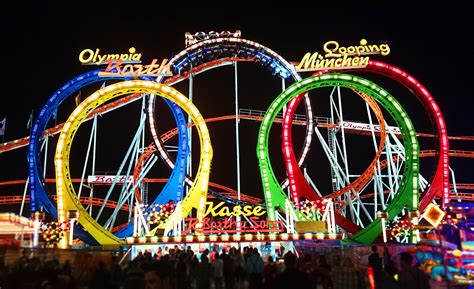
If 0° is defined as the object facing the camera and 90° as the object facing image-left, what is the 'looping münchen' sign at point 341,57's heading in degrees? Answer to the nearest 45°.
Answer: approximately 0°

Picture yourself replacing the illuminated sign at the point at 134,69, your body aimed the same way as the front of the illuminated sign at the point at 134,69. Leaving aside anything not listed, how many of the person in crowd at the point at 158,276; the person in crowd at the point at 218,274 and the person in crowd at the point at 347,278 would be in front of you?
3

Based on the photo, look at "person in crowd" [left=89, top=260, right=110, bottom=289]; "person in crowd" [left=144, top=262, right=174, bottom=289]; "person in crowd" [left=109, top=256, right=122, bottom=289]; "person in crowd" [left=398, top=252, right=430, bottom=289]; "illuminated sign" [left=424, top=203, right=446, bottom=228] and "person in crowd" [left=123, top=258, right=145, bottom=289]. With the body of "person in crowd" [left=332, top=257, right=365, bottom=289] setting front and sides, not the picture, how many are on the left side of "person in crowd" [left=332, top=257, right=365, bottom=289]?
4

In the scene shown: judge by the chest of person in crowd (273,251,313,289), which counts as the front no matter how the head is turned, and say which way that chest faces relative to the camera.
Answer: away from the camera

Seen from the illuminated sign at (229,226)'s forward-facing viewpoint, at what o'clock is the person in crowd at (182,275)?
The person in crowd is roughly at 12 o'clock from the illuminated sign.

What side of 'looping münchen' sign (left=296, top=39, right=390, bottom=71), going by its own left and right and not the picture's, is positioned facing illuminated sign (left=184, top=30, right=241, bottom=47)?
right

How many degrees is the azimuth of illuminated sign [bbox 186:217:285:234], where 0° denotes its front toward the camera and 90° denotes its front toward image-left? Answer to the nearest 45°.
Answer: approximately 0°

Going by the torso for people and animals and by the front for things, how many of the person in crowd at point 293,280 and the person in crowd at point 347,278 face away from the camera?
2

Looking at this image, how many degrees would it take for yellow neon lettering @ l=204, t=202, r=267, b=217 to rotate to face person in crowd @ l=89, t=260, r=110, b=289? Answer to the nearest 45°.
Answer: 0° — it already faces them
